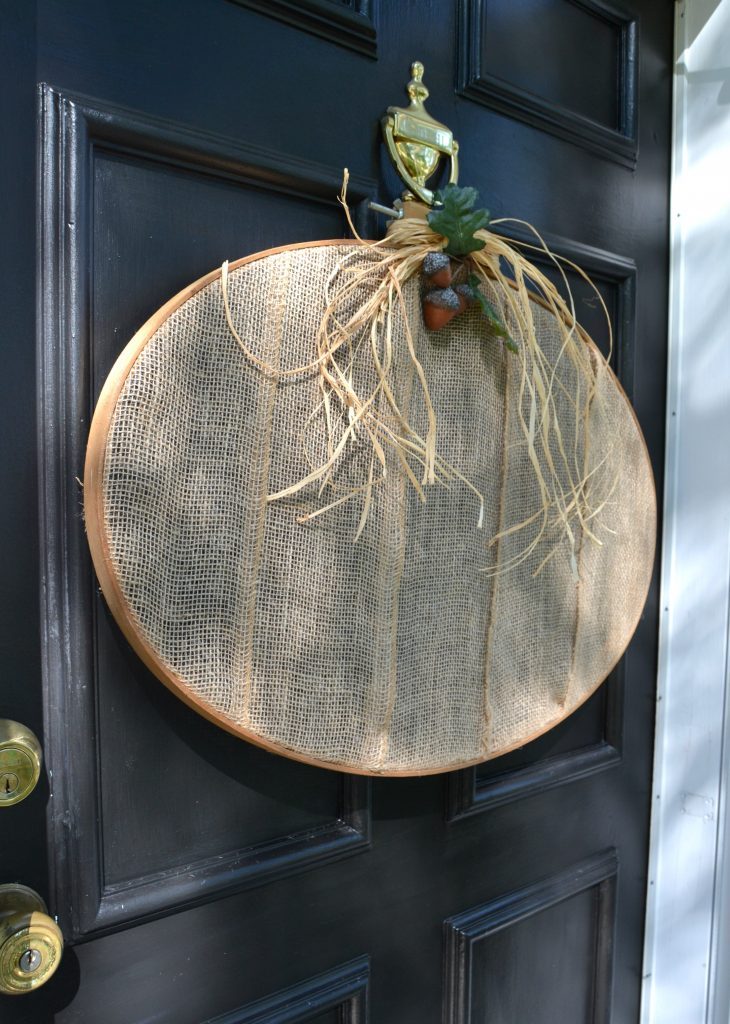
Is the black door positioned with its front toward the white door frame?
no
